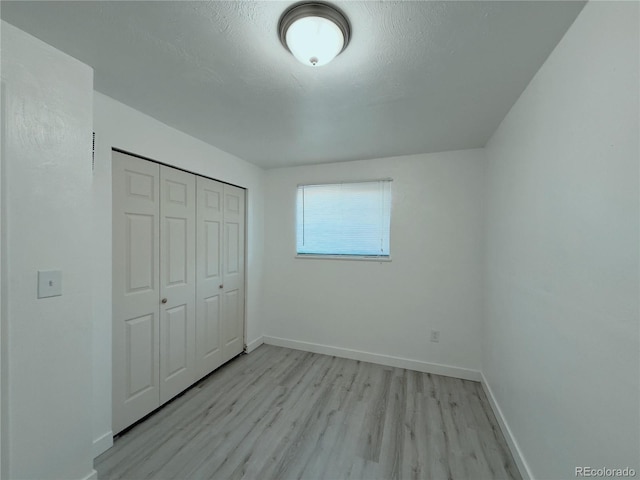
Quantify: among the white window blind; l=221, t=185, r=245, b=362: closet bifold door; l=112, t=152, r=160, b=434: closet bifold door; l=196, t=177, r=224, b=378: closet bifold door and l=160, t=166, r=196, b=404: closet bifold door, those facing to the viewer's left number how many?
0

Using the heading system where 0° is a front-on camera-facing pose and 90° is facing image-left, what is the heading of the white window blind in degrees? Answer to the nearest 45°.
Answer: approximately 0°

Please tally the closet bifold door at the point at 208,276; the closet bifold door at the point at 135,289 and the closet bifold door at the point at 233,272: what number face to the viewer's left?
0

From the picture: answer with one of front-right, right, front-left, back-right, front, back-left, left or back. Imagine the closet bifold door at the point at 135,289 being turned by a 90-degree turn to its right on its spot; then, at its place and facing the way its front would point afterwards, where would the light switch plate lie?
front

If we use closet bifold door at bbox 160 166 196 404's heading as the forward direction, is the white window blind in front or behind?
in front

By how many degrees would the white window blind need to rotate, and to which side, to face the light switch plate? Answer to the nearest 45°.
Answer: approximately 45° to its right

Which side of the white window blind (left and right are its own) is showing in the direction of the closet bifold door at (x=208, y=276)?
right

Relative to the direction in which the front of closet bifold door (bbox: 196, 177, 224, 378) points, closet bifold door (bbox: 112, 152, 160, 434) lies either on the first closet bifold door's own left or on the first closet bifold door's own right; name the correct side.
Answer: on the first closet bifold door's own right

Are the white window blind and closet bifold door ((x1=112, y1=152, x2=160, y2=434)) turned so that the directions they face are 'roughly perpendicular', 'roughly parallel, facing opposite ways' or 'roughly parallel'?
roughly perpendicular

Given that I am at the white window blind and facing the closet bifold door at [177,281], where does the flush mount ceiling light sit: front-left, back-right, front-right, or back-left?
front-left

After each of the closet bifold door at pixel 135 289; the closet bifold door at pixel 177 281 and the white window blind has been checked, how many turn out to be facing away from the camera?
0

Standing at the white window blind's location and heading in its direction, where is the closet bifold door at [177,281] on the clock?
The closet bifold door is roughly at 2 o'clock from the white window blind.

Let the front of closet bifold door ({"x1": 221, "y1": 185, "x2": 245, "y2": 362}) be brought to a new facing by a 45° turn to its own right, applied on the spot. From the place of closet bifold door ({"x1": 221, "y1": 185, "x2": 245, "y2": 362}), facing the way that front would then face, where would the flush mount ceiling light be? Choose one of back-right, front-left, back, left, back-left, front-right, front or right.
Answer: front

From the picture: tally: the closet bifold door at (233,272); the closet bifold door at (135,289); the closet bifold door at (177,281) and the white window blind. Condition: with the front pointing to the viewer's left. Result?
0

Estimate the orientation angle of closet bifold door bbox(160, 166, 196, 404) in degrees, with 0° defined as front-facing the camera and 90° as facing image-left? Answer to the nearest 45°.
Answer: approximately 315°

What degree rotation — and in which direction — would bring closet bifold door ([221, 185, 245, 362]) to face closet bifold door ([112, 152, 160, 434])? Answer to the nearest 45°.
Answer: approximately 90° to its right

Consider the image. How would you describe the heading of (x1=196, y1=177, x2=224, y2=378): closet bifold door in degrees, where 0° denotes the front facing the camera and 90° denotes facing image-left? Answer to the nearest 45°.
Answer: approximately 315°
